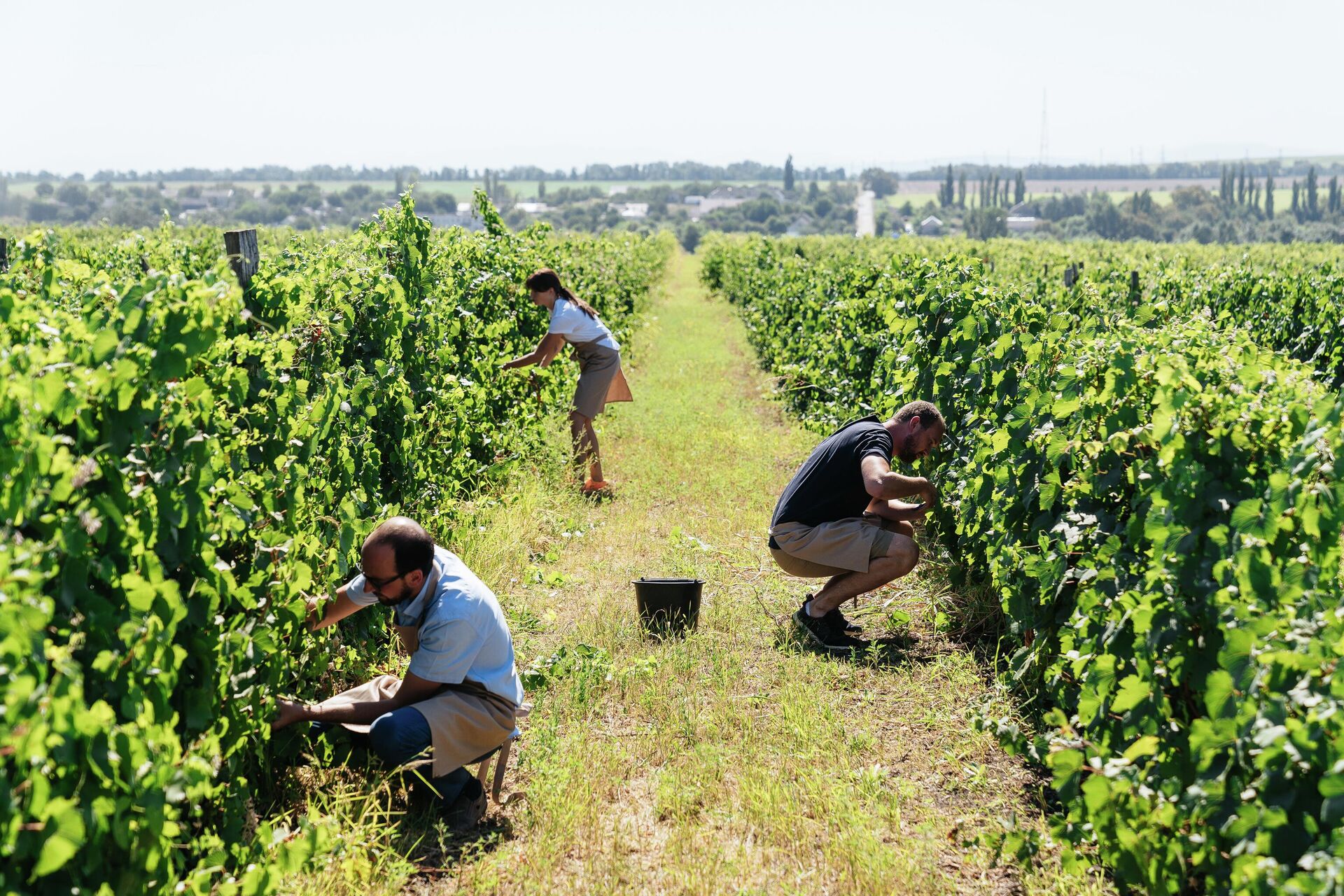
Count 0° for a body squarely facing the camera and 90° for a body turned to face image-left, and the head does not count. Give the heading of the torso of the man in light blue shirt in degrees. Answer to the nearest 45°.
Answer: approximately 90°

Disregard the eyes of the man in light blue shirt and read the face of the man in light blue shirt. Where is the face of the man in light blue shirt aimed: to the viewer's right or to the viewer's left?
to the viewer's left

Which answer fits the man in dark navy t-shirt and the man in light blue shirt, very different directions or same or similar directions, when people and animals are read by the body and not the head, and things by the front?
very different directions

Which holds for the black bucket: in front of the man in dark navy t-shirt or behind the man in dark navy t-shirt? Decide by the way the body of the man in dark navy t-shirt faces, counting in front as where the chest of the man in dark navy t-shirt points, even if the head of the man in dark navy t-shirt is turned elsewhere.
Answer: behind

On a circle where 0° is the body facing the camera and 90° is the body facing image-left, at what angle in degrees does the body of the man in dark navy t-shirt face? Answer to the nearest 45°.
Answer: approximately 270°

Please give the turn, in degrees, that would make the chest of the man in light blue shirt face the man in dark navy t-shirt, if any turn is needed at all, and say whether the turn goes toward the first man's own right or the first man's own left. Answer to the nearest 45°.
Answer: approximately 135° to the first man's own right

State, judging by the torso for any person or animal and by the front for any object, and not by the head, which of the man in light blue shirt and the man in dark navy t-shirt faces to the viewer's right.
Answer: the man in dark navy t-shirt

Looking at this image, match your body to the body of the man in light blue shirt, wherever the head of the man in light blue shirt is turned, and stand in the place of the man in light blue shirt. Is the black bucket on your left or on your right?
on your right
